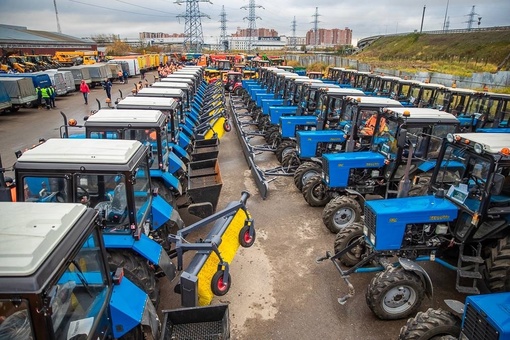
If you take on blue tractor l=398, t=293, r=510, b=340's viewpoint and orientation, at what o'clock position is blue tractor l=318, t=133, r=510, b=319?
blue tractor l=318, t=133, r=510, b=319 is roughly at 4 o'clock from blue tractor l=398, t=293, r=510, b=340.

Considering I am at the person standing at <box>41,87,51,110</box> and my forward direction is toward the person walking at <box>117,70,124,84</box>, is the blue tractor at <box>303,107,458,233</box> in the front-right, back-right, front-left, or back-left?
back-right

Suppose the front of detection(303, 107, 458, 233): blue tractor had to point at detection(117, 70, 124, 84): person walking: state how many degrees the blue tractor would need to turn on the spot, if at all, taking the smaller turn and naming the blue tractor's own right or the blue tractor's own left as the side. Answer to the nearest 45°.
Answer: approximately 90° to the blue tractor's own right

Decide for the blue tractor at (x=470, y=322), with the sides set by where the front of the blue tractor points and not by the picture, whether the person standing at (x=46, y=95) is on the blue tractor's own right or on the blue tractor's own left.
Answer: on the blue tractor's own right

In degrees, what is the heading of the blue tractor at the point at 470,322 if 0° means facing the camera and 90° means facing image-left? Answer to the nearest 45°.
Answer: approximately 45°

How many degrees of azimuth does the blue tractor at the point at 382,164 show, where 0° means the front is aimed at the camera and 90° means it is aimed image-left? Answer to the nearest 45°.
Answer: approximately 45°

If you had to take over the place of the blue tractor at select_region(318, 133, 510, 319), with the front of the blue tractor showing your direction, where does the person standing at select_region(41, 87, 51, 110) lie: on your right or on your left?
on your right

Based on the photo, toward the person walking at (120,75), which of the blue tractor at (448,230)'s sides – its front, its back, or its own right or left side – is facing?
right

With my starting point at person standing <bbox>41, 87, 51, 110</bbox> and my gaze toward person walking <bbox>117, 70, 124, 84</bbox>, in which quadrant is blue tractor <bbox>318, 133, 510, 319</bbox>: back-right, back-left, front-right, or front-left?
back-right

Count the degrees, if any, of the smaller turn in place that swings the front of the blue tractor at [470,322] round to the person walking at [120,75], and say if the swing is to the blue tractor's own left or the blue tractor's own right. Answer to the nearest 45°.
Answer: approximately 90° to the blue tractor's own right
